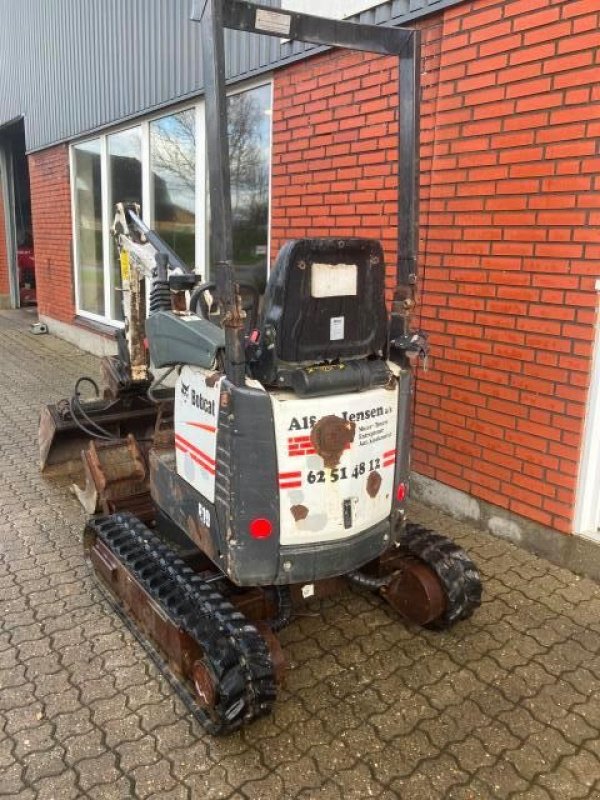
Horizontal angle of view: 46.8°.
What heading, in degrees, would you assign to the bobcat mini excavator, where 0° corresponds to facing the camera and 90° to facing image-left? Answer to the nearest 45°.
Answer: approximately 135°

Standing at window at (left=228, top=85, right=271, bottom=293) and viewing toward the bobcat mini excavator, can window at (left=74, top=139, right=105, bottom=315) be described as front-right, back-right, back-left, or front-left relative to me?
back-right

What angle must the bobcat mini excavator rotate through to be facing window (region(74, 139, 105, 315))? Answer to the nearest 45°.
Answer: approximately 45° to its right

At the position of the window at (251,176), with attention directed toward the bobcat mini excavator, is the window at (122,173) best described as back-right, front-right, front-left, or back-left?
back-right

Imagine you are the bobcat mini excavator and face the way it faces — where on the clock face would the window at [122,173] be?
The window is roughly at 1 o'clock from the bobcat mini excavator.

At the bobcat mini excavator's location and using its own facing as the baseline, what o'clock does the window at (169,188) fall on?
The window is roughly at 1 o'clock from the bobcat mini excavator.

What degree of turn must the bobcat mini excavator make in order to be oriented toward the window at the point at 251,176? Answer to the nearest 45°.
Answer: approximately 45° to its right

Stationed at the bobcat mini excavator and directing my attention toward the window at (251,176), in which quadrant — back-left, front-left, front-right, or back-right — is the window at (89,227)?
front-left
